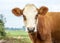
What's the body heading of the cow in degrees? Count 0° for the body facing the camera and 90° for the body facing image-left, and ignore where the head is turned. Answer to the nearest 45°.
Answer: approximately 45°
